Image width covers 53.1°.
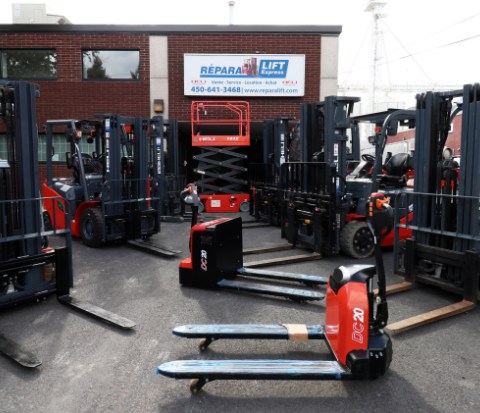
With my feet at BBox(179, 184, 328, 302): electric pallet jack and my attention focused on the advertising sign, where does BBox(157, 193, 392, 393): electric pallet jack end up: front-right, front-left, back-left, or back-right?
back-right

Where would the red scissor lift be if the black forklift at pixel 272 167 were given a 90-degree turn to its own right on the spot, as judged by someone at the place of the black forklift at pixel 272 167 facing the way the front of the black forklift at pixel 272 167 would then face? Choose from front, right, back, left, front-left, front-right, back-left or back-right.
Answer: front

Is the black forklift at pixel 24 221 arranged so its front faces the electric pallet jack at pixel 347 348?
yes

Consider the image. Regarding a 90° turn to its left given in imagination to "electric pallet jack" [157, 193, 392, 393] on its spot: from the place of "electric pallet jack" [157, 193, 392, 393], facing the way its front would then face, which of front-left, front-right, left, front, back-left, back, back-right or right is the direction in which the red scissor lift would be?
back

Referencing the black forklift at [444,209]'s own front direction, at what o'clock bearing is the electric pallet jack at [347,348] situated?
The electric pallet jack is roughly at 11 o'clock from the black forklift.

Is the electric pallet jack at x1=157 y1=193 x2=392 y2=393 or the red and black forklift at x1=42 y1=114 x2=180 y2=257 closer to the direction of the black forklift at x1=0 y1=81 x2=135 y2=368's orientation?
the electric pallet jack

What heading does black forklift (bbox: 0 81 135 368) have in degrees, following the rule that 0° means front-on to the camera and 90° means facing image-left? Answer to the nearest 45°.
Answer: approximately 315°

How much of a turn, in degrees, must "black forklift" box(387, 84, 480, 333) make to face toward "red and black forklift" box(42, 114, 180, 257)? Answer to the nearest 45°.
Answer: approximately 45° to its right

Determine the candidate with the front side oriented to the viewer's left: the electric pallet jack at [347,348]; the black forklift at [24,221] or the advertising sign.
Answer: the electric pallet jack

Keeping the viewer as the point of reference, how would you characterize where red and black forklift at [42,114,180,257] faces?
facing the viewer and to the right of the viewer

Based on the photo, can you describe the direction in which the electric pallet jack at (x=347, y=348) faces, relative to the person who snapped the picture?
facing to the left of the viewer

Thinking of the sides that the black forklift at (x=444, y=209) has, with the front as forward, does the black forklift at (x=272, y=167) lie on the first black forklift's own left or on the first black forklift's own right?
on the first black forklift's own right

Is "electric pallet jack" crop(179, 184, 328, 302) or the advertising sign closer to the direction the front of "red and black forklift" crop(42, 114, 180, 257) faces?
the electric pallet jack

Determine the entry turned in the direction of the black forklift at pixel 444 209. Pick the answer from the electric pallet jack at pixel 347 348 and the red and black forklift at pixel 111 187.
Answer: the red and black forklift at pixel 111 187

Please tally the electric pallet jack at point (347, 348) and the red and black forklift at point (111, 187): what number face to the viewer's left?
1
